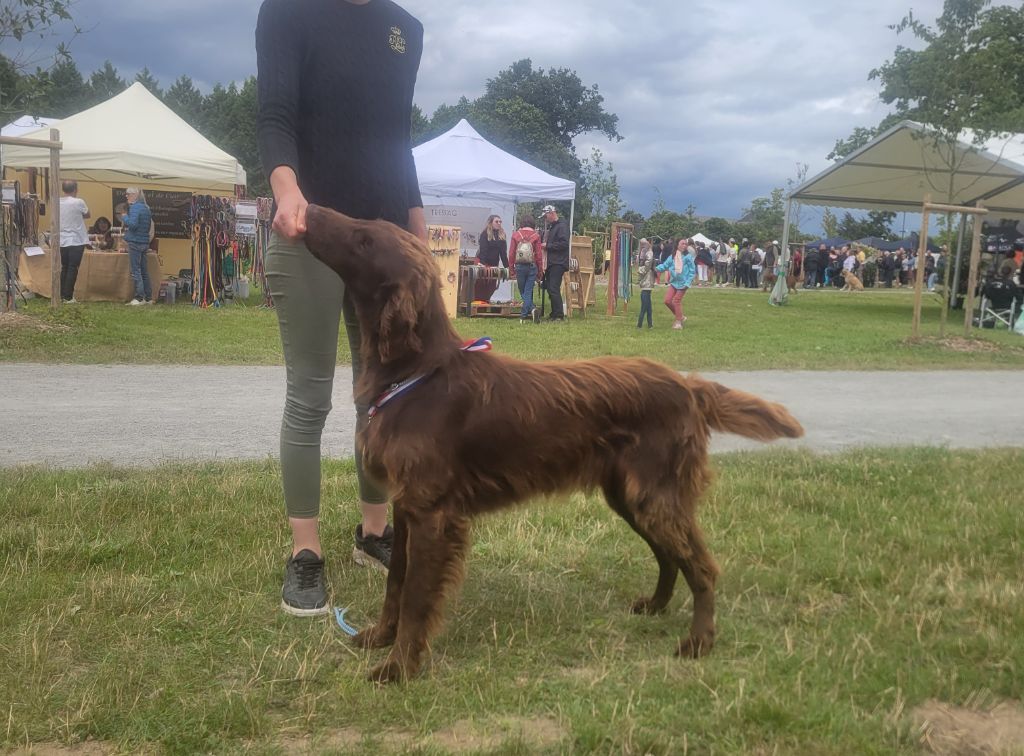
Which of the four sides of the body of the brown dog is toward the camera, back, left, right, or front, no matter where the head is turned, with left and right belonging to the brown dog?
left

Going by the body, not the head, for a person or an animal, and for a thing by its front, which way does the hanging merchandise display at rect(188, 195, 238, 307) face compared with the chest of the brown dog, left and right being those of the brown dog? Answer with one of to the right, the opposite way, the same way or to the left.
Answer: to the left

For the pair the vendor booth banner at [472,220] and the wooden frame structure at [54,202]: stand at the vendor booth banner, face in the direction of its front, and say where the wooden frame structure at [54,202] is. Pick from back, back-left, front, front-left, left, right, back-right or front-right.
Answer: front-right

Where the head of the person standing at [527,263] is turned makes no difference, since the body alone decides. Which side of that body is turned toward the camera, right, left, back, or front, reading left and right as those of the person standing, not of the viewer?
back

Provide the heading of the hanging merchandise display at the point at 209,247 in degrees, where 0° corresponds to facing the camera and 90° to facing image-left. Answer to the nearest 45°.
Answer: approximately 0°

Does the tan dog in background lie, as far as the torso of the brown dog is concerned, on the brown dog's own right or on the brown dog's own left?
on the brown dog's own right
